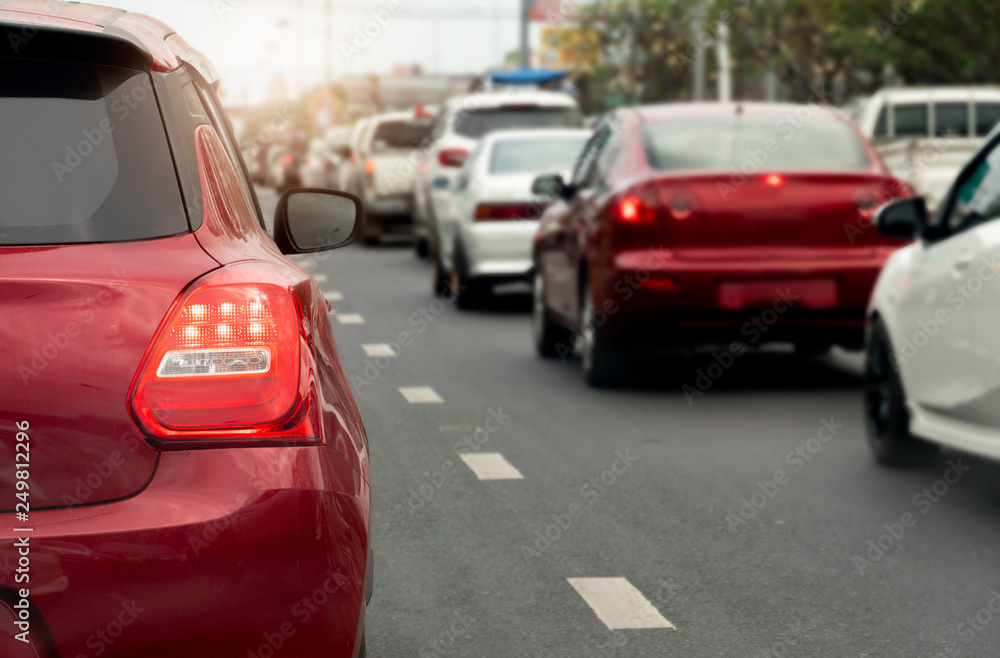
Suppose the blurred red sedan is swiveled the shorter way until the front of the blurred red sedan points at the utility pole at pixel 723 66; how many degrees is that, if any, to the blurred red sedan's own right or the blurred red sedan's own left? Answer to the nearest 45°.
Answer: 0° — it already faces it

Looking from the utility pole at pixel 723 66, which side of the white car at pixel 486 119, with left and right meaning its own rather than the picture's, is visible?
front

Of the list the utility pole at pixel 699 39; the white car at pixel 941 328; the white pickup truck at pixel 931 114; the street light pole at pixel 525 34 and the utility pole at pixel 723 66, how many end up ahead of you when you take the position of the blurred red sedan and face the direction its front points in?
4

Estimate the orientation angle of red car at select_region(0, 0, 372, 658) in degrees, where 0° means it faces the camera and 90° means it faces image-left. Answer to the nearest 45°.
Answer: approximately 180°

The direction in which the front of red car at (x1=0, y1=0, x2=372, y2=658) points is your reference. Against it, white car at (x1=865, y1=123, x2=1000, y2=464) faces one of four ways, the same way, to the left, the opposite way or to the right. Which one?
the same way

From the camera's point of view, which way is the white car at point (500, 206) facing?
away from the camera

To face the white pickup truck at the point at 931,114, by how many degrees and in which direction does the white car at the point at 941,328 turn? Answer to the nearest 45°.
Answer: approximately 45° to its right

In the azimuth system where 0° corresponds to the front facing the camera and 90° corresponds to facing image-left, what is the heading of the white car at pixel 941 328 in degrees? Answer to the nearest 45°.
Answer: approximately 135°

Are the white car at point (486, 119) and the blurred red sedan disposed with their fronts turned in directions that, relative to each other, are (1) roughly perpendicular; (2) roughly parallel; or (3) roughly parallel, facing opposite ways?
roughly parallel

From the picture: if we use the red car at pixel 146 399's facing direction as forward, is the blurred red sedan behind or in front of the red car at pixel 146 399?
in front

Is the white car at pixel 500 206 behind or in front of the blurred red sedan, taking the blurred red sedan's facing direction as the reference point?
in front

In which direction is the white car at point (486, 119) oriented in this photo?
away from the camera

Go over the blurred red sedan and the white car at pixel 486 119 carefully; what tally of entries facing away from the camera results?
2

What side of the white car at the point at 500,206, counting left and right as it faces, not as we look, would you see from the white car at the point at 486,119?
front

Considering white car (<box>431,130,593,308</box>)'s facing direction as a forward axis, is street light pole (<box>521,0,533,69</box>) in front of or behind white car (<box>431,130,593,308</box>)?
in front

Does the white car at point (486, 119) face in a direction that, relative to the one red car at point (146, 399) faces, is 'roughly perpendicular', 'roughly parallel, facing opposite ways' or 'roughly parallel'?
roughly parallel

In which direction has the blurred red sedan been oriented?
away from the camera

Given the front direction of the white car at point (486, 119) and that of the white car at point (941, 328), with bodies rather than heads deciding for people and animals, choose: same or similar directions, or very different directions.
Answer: same or similar directions

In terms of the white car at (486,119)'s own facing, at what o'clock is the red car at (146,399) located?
The red car is roughly at 6 o'clock from the white car.
